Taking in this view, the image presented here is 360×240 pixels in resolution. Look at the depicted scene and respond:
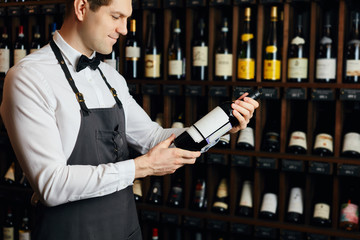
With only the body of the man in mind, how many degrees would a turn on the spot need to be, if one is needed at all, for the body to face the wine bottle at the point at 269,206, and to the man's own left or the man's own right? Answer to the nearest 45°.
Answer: approximately 90° to the man's own left

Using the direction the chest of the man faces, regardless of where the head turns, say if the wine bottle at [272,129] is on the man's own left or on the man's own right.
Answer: on the man's own left

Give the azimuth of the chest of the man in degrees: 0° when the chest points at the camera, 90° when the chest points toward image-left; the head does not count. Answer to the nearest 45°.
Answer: approximately 315°

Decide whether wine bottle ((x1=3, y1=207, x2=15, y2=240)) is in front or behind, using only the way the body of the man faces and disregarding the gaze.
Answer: behind

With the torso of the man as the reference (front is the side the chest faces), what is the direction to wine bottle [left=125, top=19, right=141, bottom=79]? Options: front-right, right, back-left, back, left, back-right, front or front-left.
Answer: back-left

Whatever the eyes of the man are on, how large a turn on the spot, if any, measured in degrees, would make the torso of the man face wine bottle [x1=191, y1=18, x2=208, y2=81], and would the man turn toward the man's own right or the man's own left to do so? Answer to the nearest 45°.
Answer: approximately 90° to the man's own left

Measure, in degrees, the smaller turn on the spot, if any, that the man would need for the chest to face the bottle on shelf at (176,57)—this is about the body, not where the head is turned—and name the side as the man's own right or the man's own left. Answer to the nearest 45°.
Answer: approximately 135° to the man's own left

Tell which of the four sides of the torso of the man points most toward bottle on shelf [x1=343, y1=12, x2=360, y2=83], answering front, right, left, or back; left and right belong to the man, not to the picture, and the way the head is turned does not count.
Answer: left

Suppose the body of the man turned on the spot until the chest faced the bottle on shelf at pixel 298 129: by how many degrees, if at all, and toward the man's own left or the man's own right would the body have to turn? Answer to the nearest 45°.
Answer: approximately 90° to the man's own left
